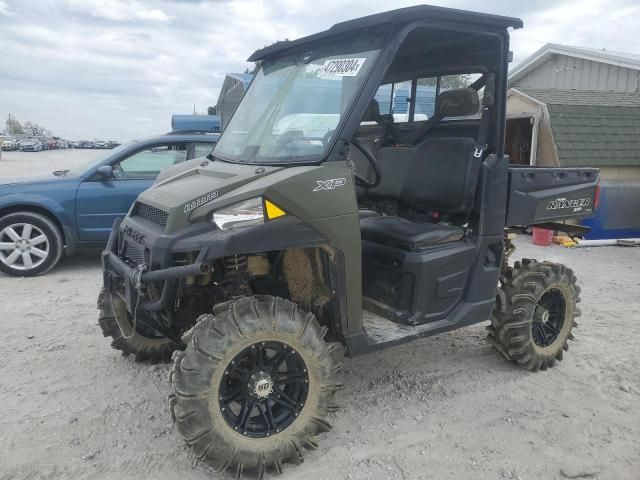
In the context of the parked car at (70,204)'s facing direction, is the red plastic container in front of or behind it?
behind

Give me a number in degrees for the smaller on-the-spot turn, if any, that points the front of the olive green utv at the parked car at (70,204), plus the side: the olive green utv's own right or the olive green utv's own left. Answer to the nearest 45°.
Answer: approximately 90° to the olive green utv's own right

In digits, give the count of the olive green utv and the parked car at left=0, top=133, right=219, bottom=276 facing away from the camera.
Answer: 0

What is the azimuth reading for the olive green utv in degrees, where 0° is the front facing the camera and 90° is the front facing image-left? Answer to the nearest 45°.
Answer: approximately 45°

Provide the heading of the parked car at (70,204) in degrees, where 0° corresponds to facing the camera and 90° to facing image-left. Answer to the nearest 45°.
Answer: approximately 90°

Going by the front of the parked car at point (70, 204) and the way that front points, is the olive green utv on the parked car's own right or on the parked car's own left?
on the parked car's own left

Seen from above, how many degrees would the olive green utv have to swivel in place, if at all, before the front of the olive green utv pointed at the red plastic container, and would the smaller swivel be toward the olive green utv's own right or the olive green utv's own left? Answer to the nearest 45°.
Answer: approximately 180°
